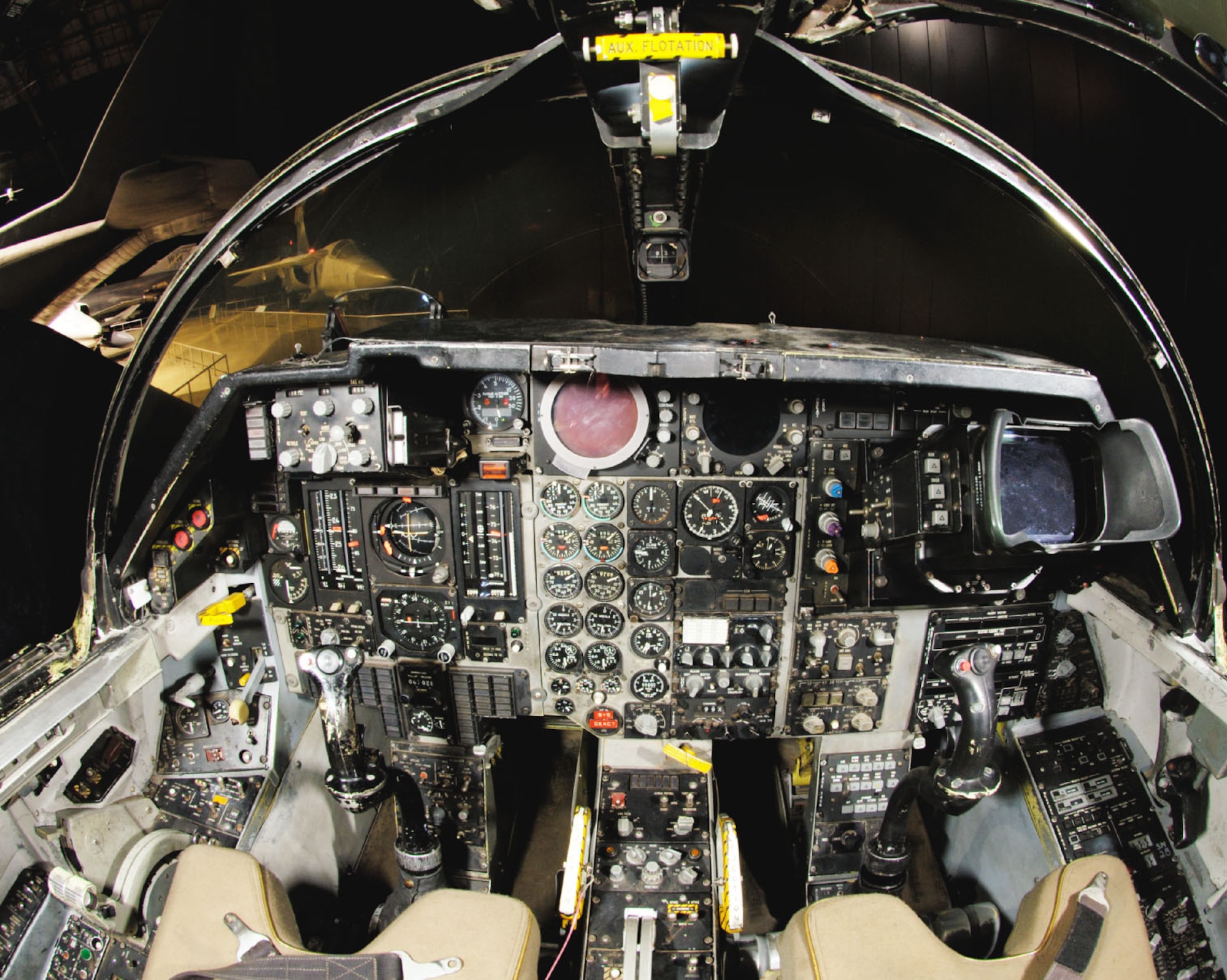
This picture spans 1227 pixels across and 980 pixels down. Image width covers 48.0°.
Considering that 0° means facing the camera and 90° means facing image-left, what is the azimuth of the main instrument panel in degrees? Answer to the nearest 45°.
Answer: approximately 0°
